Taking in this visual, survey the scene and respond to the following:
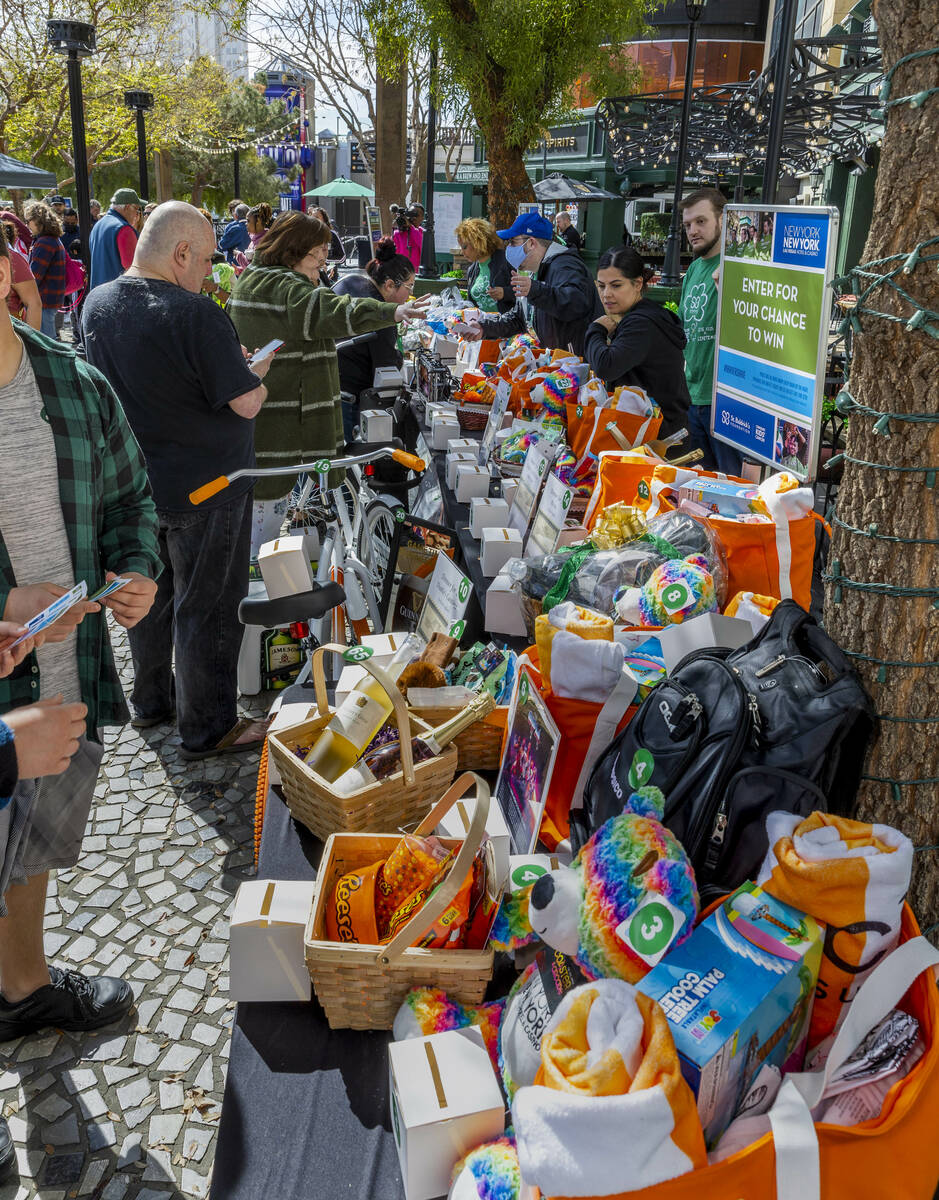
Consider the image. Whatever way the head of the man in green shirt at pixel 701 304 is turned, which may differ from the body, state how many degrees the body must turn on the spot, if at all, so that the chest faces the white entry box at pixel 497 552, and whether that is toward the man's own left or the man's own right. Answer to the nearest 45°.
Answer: approximately 45° to the man's own left

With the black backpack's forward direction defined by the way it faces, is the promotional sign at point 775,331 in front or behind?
behind

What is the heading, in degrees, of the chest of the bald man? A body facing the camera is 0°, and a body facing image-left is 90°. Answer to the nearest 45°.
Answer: approximately 225°

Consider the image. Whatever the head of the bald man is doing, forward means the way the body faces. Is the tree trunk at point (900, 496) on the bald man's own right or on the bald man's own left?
on the bald man's own right

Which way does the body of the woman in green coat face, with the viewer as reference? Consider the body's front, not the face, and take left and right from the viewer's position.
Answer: facing to the right of the viewer

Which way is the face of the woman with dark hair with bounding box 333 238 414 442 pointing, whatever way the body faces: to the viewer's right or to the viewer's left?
to the viewer's right

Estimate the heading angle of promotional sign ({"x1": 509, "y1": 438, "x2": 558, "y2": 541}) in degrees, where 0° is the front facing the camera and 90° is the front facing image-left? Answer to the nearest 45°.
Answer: approximately 45°

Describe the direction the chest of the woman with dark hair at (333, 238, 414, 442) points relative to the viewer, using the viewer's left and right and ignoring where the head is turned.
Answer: facing to the right of the viewer

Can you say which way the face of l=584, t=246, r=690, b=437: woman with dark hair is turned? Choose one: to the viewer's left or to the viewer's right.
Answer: to the viewer's left

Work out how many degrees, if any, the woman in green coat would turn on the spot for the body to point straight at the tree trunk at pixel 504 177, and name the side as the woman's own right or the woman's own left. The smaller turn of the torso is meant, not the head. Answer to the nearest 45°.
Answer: approximately 90° to the woman's own left
